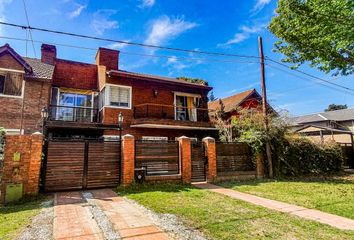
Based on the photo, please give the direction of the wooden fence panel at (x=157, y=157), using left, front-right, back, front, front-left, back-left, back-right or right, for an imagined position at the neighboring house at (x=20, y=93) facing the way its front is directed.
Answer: front-left

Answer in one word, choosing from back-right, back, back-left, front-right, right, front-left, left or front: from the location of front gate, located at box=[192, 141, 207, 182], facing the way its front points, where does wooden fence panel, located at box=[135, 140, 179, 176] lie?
front-right

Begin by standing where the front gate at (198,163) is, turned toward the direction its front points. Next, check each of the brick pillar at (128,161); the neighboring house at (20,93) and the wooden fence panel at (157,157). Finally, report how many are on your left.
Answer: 0

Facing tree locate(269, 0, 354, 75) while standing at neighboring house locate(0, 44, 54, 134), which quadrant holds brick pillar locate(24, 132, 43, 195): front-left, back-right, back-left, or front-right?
front-right

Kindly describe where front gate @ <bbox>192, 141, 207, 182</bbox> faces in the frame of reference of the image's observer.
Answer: facing the viewer

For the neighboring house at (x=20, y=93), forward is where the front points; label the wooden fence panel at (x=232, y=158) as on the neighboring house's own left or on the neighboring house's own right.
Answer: on the neighboring house's own left

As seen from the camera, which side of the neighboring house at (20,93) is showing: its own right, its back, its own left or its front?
front

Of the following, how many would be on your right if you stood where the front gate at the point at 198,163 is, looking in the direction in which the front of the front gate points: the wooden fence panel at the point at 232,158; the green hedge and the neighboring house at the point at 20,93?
1

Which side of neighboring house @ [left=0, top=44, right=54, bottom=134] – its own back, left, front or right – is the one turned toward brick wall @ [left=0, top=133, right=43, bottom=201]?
front

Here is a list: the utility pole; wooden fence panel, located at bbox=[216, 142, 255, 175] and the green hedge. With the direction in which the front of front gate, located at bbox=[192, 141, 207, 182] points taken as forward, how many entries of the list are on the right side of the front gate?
0

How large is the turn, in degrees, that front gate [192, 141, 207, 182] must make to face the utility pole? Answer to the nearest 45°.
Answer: approximately 135° to its left

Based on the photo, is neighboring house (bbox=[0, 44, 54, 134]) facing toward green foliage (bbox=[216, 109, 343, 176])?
no

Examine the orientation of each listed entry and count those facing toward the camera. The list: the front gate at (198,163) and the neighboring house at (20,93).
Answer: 2

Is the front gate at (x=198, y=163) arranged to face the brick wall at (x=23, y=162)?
no

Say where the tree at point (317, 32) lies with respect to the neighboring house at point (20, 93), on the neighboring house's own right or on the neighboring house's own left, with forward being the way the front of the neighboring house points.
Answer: on the neighboring house's own left

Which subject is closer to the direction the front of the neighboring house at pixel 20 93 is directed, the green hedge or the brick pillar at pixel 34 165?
the brick pillar
